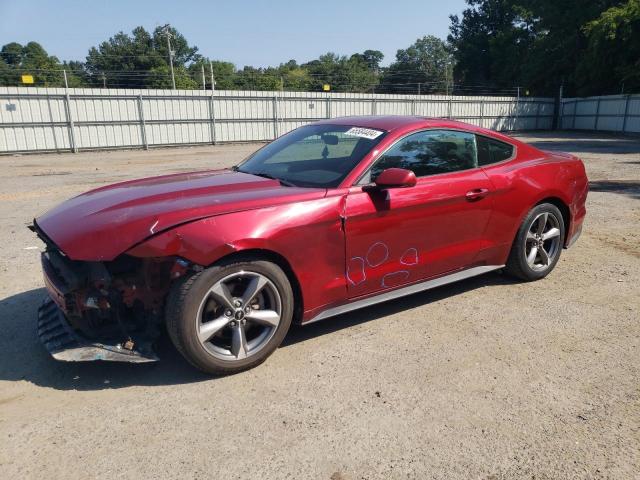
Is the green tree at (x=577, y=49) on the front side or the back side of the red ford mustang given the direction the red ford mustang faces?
on the back side

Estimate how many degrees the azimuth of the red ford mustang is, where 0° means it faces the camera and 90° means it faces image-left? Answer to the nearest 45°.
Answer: approximately 45°

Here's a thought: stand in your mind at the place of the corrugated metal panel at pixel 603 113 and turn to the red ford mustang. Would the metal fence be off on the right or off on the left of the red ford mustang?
right

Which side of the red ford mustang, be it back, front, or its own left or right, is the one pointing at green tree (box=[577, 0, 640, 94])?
back

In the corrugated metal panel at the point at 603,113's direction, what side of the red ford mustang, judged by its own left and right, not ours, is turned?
back

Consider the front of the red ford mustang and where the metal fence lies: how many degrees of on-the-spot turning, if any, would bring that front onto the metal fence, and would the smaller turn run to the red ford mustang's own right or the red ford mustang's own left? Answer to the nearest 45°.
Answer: approximately 135° to the red ford mustang's own right
